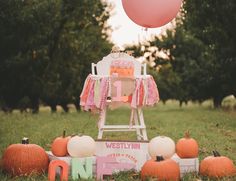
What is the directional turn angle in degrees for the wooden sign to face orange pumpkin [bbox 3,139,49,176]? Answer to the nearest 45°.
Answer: approximately 90° to its right

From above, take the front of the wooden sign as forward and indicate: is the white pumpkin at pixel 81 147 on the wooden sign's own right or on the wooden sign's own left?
on the wooden sign's own right

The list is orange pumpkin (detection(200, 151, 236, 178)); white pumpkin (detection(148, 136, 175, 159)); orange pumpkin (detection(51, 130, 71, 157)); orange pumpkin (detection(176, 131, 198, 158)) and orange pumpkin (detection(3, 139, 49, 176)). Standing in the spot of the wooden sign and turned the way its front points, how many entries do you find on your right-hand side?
2

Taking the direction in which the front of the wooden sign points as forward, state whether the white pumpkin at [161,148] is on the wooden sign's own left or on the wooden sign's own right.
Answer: on the wooden sign's own left

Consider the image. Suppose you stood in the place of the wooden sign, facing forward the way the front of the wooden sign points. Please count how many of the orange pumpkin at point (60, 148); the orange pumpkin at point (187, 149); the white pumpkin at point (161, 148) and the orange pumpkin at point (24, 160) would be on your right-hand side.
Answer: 2

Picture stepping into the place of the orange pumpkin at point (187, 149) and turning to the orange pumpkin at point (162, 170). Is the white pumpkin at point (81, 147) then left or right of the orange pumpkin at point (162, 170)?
right

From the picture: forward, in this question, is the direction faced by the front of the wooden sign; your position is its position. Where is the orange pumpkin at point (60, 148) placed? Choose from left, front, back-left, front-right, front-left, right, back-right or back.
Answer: right

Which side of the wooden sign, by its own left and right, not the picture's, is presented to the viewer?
front

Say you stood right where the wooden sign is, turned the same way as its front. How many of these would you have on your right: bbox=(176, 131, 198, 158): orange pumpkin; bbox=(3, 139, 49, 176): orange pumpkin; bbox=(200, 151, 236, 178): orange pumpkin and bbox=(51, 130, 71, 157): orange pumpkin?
2

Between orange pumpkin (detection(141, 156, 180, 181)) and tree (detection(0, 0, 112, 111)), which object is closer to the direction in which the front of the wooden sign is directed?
the orange pumpkin

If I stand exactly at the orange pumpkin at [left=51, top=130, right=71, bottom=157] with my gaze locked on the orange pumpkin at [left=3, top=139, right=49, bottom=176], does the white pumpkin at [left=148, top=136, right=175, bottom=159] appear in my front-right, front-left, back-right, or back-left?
back-left

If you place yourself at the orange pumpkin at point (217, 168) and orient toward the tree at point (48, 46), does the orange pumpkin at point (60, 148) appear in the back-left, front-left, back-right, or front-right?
front-left

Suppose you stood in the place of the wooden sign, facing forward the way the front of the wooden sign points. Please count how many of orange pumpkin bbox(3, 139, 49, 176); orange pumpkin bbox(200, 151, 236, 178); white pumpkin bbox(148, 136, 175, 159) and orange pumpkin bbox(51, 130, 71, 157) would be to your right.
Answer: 2

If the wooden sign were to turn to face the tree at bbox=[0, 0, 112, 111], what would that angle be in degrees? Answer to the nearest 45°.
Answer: approximately 180°

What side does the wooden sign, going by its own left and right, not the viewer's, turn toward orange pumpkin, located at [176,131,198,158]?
left
